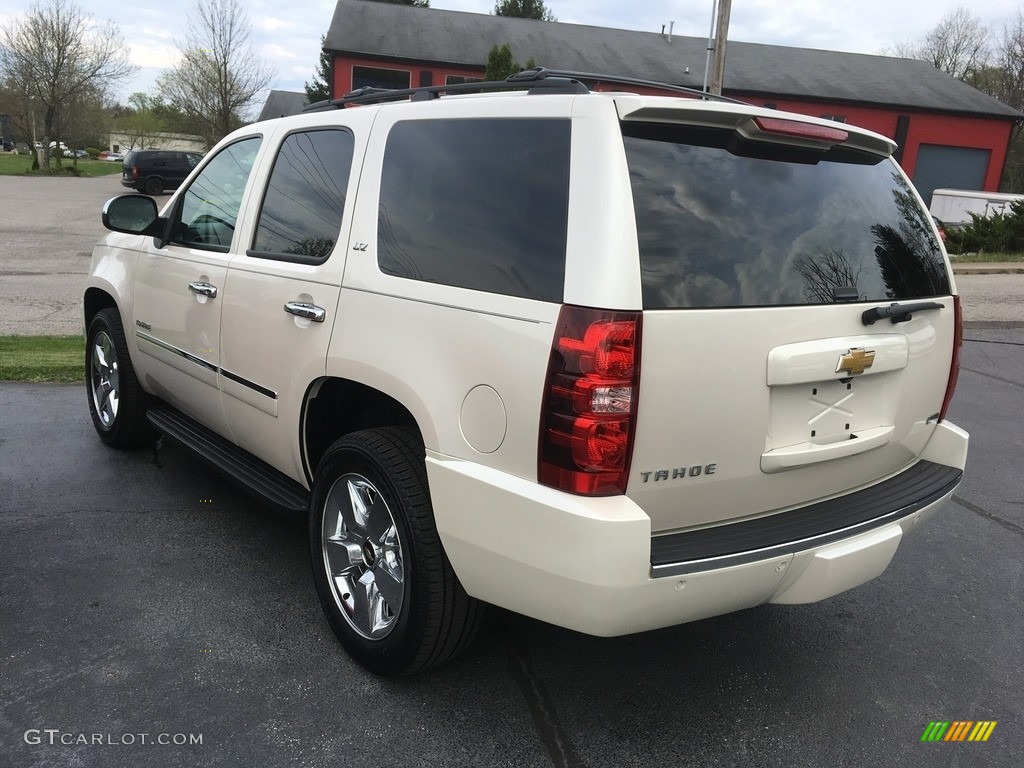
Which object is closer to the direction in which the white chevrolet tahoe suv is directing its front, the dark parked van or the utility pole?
the dark parked van

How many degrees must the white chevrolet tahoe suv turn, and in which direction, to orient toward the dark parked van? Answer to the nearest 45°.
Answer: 0° — it already faces it

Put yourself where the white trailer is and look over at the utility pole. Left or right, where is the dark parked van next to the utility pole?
right

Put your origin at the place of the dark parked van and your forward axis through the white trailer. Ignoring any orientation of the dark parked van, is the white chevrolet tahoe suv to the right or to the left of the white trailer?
right

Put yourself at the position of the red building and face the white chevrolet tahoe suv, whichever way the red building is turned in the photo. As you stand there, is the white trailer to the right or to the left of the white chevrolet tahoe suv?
left

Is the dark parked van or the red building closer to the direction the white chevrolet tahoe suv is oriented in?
the dark parked van

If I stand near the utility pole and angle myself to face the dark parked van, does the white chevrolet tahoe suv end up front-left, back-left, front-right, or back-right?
back-left

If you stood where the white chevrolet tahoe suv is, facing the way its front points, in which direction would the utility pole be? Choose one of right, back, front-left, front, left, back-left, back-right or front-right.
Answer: front-right

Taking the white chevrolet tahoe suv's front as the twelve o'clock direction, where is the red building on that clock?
The red building is roughly at 2 o'clock from the white chevrolet tahoe suv.

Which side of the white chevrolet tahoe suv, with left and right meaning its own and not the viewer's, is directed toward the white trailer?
right

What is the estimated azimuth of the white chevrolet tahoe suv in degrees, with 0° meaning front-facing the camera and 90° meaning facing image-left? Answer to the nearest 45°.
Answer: approximately 135°

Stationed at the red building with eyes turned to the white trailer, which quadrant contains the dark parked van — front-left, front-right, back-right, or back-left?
back-right
